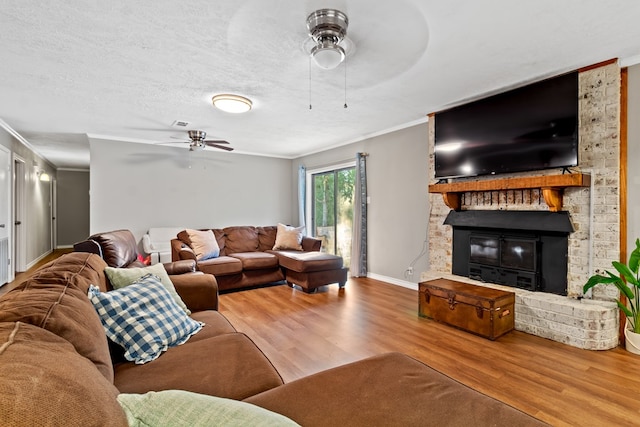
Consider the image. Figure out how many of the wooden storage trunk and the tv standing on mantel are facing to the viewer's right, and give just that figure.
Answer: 0

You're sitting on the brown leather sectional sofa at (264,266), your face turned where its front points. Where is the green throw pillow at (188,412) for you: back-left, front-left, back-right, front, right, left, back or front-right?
front-right

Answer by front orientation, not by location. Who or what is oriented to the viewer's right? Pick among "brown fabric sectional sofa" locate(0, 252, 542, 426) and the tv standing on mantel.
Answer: the brown fabric sectional sofa

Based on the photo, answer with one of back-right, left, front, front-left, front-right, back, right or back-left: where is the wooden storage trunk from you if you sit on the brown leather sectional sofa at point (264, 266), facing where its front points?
front

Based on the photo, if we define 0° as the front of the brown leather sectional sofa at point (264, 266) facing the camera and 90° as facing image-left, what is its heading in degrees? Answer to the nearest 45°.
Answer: approximately 315°

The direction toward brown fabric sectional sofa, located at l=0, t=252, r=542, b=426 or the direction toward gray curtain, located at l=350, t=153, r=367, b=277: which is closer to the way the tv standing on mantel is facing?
the brown fabric sectional sofa

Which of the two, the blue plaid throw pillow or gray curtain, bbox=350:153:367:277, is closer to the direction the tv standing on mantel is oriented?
the blue plaid throw pillow

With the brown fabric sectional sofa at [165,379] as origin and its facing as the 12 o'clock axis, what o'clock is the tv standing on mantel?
The tv standing on mantel is roughly at 11 o'clock from the brown fabric sectional sofa.

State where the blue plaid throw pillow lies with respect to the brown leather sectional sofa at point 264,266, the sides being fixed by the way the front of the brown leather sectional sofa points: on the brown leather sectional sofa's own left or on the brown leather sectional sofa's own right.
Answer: on the brown leather sectional sofa's own right

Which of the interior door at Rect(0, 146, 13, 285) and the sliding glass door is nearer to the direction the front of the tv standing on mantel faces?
the interior door

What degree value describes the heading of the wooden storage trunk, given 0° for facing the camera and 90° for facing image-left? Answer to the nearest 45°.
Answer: approximately 45°

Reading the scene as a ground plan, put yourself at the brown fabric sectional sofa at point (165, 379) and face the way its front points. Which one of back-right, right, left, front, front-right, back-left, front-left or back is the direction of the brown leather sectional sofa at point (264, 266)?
left

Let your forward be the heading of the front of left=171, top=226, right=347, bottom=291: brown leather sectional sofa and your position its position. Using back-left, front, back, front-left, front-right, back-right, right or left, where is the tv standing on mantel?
front

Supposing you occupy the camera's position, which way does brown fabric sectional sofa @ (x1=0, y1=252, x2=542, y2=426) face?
facing to the right of the viewer

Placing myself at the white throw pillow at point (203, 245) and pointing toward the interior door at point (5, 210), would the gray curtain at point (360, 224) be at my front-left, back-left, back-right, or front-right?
back-right

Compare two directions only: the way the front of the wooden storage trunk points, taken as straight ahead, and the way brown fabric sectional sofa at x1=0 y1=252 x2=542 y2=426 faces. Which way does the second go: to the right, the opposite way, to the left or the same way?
the opposite way

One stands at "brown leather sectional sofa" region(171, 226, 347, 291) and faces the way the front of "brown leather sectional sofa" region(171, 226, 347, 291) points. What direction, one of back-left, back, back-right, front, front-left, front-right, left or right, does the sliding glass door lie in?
left

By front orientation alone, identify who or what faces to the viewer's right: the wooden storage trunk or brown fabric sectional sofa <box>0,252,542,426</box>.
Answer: the brown fabric sectional sofa
